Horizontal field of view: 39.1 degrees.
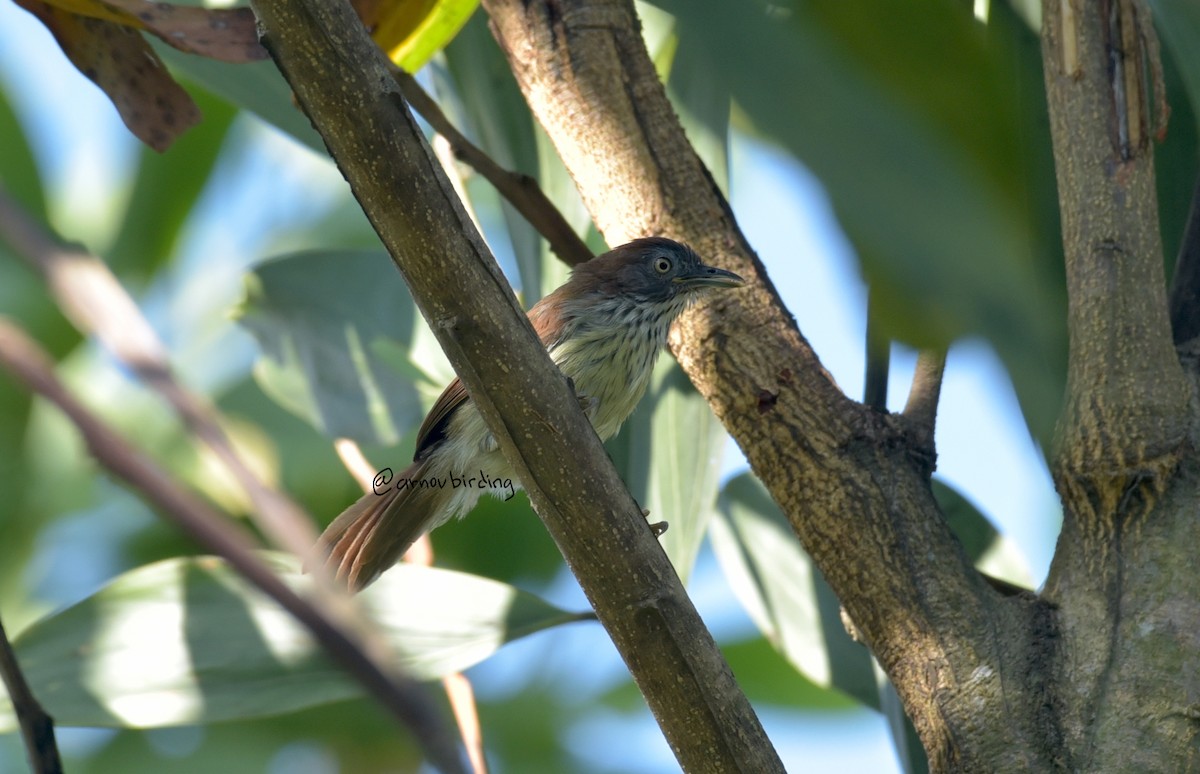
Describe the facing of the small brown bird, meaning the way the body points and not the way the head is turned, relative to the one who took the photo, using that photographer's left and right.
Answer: facing to the right of the viewer

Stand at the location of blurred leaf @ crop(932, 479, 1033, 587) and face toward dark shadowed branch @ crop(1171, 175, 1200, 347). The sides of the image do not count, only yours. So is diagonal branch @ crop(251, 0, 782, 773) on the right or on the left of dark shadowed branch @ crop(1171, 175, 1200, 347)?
right

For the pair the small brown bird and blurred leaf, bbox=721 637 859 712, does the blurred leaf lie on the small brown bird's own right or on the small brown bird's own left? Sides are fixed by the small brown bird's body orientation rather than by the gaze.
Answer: on the small brown bird's own left

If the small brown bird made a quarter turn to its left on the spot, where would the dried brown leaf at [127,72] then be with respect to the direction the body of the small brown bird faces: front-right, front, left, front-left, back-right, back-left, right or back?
back-left
